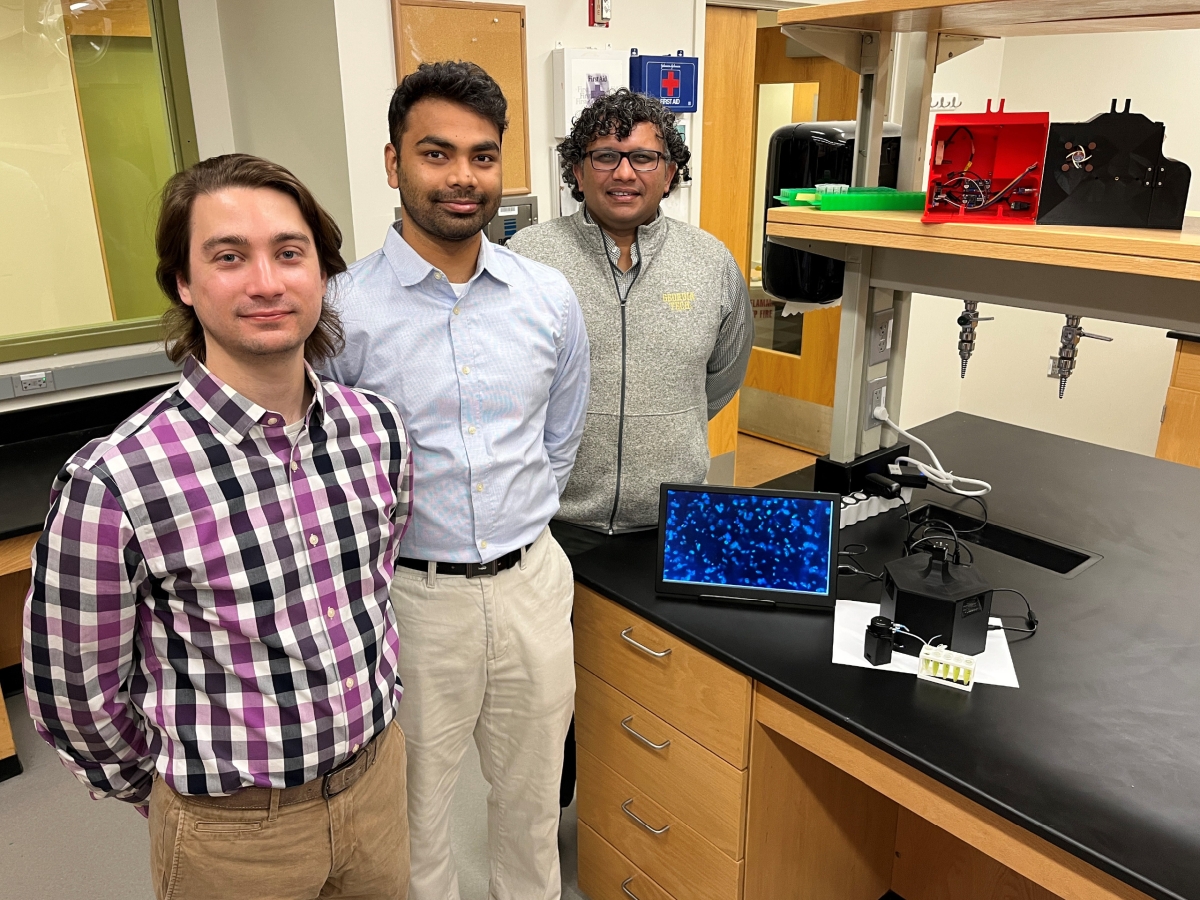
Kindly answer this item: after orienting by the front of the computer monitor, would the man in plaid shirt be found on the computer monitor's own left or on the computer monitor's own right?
on the computer monitor's own right

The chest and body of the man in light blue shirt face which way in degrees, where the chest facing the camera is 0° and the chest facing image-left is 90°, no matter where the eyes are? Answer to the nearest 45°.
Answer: approximately 0°

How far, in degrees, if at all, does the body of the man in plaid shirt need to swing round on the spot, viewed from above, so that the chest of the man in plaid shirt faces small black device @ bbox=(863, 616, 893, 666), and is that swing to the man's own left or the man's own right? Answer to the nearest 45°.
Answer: approximately 45° to the man's own left

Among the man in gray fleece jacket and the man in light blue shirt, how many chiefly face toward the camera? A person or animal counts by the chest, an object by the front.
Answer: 2

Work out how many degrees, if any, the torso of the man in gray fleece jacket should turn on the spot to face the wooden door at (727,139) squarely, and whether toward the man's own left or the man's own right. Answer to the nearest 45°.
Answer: approximately 180°

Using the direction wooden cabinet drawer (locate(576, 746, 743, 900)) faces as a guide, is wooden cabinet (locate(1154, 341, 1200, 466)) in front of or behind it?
behind
